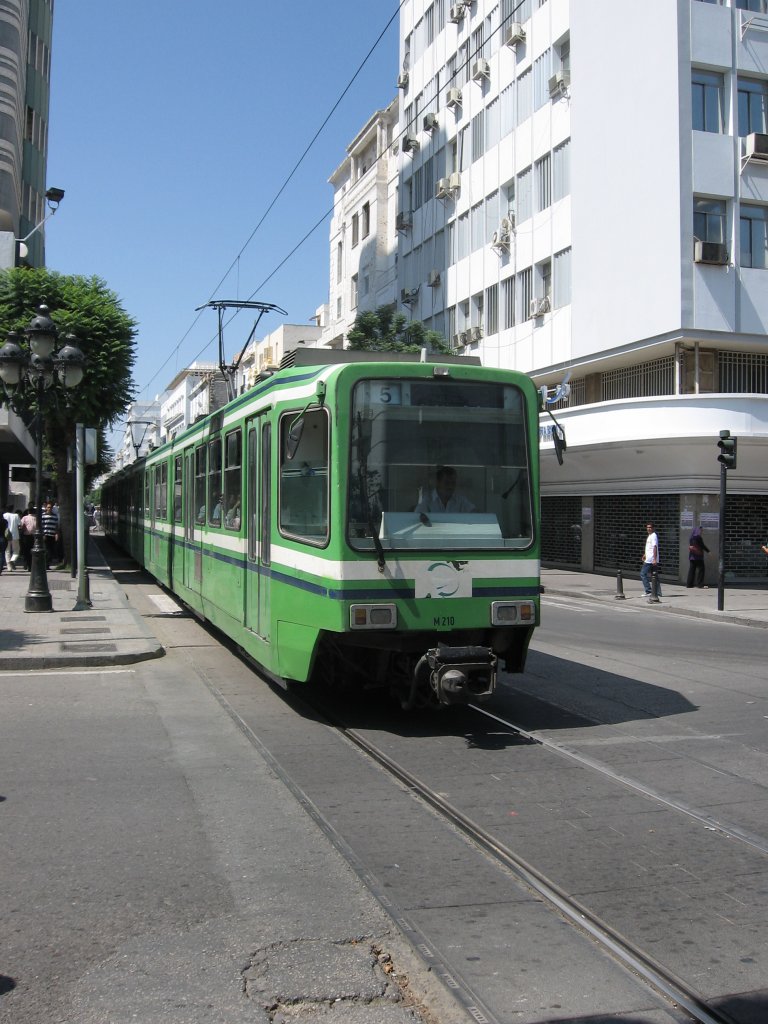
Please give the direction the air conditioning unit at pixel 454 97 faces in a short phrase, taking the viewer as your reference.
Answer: facing the viewer and to the left of the viewer

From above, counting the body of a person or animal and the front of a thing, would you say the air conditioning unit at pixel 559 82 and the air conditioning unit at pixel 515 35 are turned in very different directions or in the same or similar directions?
same or similar directions

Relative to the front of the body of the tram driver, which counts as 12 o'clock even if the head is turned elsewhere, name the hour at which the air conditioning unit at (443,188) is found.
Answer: The air conditioning unit is roughly at 6 o'clock from the tram driver.

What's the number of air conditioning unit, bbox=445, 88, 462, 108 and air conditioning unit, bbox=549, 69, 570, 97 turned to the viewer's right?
0

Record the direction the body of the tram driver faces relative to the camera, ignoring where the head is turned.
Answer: toward the camera

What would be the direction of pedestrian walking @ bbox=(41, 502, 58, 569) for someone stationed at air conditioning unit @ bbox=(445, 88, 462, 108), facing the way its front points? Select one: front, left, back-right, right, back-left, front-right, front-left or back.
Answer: front

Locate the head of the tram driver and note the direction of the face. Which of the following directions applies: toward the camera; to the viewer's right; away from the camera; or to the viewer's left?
toward the camera

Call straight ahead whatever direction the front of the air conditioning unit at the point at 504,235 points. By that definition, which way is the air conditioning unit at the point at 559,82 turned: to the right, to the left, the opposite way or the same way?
the same way

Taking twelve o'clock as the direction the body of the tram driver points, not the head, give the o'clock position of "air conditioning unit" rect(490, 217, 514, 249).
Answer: The air conditioning unit is roughly at 6 o'clock from the tram driver.

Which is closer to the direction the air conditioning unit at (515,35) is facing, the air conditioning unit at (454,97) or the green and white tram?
the green and white tram

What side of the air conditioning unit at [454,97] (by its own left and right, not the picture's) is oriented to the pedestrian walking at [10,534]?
front

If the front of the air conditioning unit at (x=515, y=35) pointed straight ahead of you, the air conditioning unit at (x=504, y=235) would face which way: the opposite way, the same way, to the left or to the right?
the same way

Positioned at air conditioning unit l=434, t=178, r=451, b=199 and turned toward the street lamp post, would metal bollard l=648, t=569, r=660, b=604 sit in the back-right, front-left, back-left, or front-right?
front-left

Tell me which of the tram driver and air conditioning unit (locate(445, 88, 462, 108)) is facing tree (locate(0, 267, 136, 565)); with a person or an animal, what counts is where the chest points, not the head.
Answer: the air conditioning unit
